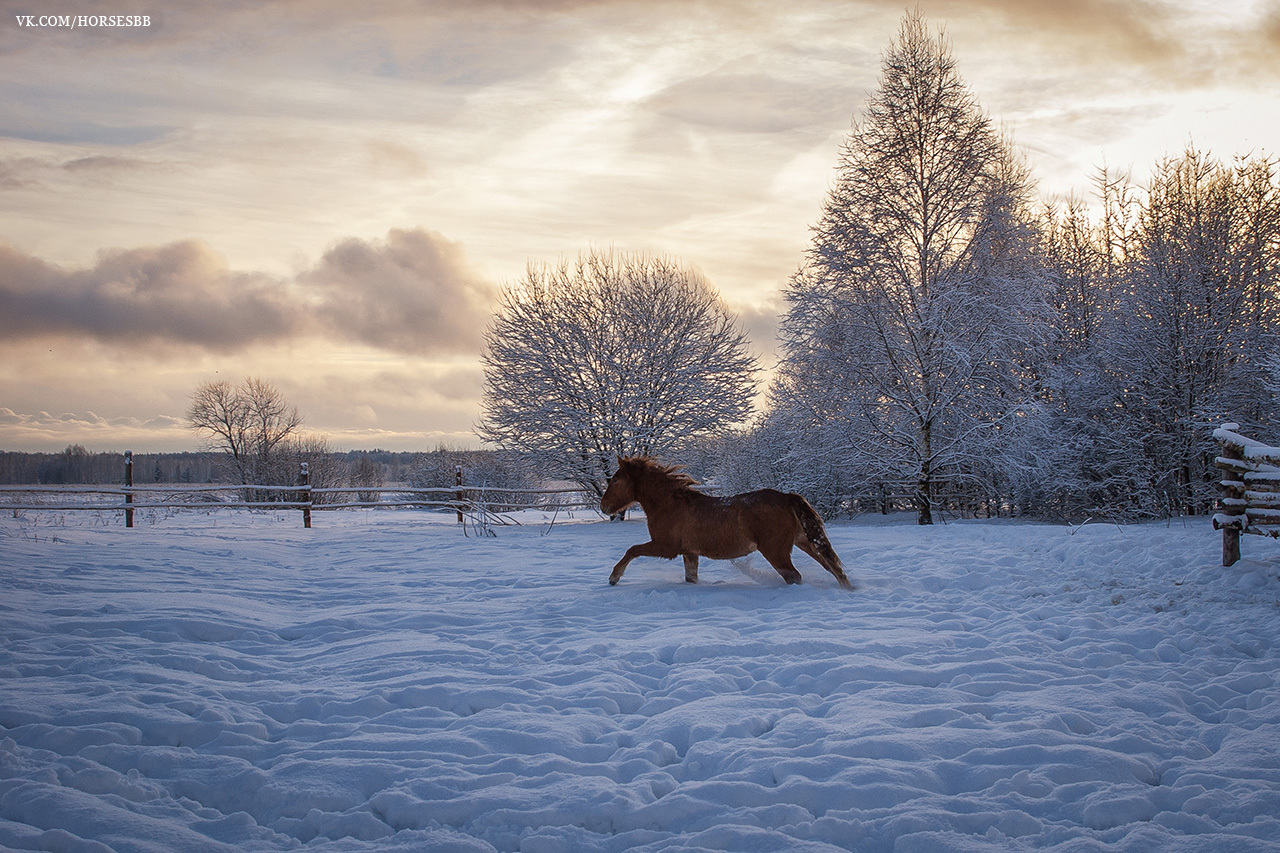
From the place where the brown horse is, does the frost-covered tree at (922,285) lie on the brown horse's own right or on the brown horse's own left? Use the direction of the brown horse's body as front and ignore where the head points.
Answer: on the brown horse's own right

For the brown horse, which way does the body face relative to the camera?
to the viewer's left

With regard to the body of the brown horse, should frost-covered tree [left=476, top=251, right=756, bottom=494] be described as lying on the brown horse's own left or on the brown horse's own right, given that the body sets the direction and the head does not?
on the brown horse's own right

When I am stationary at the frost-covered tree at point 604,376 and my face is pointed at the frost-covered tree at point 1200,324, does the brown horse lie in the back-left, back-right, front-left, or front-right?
front-right

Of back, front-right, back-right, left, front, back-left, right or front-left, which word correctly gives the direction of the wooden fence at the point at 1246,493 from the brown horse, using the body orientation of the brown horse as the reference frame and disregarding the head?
back
